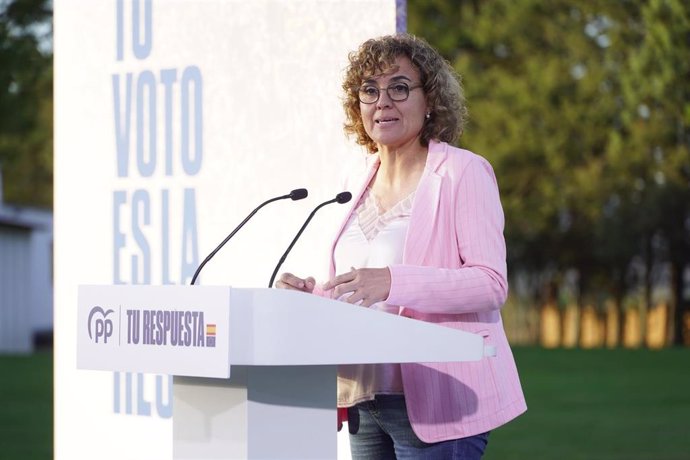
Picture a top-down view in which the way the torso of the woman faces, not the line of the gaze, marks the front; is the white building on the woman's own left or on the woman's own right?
on the woman's own right

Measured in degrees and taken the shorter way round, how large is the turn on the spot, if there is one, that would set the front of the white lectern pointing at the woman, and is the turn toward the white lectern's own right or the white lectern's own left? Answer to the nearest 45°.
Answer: approximately 180°

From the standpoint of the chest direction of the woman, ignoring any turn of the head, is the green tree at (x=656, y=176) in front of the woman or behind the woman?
behind

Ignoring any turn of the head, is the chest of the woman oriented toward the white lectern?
yes

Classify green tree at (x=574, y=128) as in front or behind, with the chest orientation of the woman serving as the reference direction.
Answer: behind

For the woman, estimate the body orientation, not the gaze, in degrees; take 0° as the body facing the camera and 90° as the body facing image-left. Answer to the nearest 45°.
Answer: approximately 45°
